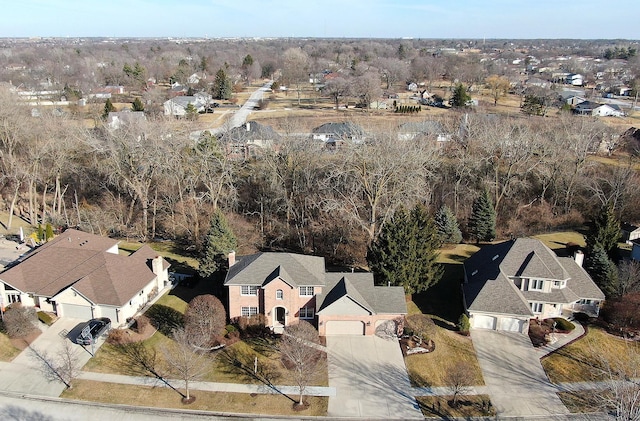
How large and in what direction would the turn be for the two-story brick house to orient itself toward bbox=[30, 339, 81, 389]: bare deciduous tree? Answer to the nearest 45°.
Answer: approximately 90° to its right

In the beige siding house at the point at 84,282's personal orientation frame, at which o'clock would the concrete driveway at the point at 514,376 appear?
The concrete driveway is roughly at 9 o'clock from the beige siding house.

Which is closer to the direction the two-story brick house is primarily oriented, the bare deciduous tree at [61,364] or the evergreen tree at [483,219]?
the bare deciduous tree

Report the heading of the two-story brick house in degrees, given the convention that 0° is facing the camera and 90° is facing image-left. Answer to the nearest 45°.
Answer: approximately 0°

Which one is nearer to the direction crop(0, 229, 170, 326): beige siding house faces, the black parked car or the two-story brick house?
the black parked car

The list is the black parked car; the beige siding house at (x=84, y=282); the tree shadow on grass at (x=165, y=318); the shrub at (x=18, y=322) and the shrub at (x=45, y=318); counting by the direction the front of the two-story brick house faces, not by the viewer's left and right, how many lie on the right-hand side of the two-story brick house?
5

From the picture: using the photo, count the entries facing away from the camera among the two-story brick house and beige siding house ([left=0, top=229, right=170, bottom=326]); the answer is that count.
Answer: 0

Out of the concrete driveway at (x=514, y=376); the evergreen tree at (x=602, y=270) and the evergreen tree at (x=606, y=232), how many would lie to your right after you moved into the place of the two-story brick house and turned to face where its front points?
0

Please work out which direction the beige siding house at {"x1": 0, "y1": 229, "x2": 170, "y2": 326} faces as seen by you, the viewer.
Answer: facing the viewer and to the left of the viewer

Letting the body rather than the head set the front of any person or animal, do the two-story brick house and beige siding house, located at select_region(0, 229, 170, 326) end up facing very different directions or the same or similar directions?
same or similar directions

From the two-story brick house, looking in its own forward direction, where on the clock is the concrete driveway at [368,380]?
The concrete driveway is roughly at 11 o'clock from the two-story brick house.

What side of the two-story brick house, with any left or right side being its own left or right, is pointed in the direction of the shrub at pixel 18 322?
right

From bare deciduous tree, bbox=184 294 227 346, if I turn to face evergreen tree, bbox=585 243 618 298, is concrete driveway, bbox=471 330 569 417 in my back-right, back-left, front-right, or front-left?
front-right
